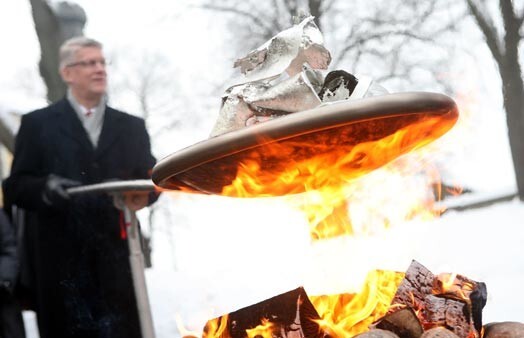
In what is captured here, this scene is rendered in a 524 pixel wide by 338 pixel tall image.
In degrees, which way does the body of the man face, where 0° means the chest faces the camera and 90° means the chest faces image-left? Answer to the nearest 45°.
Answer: approximately 315°

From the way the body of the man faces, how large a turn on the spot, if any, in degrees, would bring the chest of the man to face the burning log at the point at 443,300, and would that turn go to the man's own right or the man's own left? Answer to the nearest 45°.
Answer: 0° — they already face it

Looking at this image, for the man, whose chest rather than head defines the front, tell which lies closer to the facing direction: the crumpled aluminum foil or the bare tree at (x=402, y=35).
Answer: the crumpled aluminum foil

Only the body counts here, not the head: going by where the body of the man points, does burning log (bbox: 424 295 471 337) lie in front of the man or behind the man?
in front

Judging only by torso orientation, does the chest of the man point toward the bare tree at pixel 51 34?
no

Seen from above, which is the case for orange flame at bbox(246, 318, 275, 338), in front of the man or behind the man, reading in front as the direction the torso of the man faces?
in front

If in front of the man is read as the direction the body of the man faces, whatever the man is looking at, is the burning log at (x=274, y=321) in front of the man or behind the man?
in front

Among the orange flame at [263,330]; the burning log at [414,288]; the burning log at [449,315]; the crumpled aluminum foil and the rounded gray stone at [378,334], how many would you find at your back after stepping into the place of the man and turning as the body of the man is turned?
0

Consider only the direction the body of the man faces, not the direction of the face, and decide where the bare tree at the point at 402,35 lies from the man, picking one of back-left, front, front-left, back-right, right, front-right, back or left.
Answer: left

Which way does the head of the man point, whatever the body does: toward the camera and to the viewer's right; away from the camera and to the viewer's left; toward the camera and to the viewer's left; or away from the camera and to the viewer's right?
toward the camera and to the viewer's right
